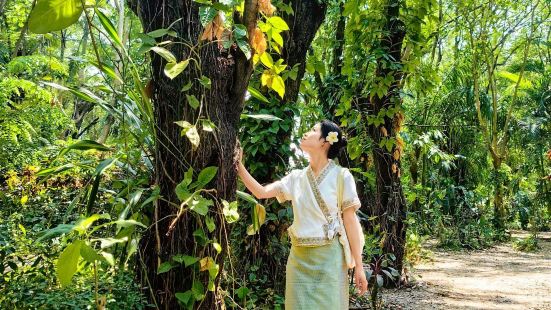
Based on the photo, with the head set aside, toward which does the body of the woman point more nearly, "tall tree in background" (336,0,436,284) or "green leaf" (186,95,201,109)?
the green leaf

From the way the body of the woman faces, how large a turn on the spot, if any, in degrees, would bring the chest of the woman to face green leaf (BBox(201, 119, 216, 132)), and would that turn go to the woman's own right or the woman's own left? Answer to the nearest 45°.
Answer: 0° — they already face it

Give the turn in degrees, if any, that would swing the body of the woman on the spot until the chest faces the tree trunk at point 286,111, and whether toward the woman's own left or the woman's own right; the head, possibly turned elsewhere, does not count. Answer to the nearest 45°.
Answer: approximately 135° to the woman's own right

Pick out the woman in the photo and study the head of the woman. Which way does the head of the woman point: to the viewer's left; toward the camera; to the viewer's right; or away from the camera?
to the viewer's left

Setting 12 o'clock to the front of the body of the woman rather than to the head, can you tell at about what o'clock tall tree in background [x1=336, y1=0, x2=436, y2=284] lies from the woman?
The tall tree in background is roughly at 5 o'clock from the woman.

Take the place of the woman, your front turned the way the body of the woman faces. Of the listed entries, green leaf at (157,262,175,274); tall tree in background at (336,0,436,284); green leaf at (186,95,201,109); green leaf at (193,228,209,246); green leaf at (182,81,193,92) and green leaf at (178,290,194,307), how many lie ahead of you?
5

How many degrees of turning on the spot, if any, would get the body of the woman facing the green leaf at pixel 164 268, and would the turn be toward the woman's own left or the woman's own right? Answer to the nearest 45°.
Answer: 0° — they already face it

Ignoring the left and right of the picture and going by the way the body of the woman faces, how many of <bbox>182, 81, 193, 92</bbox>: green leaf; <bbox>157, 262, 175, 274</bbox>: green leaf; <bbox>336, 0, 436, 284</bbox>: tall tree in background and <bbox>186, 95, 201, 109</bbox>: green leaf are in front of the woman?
3

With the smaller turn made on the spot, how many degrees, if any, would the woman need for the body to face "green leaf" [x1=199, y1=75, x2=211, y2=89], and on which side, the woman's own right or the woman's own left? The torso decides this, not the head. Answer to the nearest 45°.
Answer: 0° — they already face it

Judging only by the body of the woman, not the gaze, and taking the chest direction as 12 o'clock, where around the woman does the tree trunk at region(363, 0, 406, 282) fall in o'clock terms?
The tree trunk is roughly at 5 o'clock from the woman.

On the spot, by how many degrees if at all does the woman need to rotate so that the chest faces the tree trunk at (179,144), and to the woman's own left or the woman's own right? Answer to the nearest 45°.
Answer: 0° — they already face it

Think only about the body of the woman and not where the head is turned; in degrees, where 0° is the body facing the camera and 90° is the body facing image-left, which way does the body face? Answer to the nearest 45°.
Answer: approximately 45°
